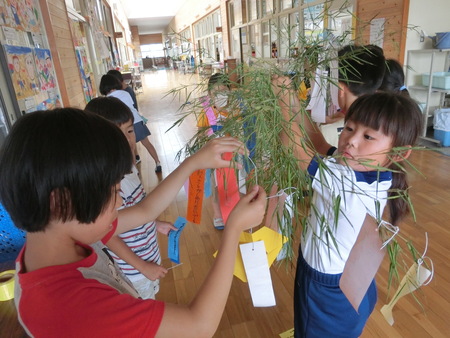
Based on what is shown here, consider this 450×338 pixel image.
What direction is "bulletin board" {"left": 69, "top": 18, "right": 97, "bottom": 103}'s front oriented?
to the viewer's right

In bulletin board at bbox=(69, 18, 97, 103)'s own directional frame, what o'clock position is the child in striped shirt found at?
The child in striped shirt is roughly at 3 o'clock from the bulletin board.

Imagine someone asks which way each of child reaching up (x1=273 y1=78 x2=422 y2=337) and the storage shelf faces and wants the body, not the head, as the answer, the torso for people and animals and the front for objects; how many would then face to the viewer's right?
0

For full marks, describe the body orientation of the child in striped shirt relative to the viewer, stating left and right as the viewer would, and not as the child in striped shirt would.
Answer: facing to the right of the viewer

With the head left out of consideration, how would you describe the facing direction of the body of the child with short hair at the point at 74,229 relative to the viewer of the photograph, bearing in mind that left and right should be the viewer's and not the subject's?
facing to the right of the viewer

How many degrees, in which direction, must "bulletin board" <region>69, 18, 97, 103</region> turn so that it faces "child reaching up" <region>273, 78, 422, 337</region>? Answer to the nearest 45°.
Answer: approximately 90° to its right

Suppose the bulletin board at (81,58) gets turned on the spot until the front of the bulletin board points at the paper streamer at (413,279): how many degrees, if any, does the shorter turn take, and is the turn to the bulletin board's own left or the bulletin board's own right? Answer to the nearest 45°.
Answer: approximately 90° to the bulletin board's own right

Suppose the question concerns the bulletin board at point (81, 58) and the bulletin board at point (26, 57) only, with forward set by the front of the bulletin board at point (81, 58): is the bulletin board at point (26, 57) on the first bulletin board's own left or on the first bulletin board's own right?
on the first bulletin board's own right

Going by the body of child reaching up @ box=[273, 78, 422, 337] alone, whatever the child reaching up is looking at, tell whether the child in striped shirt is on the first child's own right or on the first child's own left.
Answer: on the first child's own right

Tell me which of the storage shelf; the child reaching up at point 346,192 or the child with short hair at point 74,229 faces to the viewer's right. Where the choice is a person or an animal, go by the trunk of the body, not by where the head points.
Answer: the child with short hair

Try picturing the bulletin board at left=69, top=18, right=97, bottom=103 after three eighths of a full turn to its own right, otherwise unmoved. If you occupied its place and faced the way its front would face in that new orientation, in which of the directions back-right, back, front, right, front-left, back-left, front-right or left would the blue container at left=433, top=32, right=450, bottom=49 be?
left

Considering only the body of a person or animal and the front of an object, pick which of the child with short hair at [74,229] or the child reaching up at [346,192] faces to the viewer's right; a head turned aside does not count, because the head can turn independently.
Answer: the child with short hair

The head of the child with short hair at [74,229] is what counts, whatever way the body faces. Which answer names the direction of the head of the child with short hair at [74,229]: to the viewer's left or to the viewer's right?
to the viewer's right

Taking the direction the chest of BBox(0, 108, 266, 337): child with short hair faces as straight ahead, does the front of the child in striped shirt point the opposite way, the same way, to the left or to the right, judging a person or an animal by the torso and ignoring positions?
the same way
